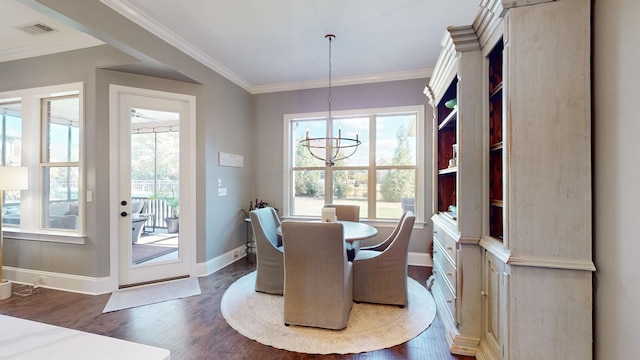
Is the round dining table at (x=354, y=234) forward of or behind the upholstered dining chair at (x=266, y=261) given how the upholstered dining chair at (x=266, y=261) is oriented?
forward

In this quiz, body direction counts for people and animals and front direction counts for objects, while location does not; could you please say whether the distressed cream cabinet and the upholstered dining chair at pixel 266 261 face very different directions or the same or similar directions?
very different directions

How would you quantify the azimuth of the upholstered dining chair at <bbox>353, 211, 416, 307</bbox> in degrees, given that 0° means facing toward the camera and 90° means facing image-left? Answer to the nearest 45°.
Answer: approximately 90°

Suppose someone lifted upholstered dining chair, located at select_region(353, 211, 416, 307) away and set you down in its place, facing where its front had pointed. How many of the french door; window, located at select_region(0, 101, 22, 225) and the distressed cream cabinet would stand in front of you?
2

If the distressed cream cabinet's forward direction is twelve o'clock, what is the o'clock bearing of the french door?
The french door is roughly at 12 o'clock from the distressed cream cabinet.

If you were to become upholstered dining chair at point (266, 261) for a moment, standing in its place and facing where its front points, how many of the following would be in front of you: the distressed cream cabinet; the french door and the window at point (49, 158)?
1

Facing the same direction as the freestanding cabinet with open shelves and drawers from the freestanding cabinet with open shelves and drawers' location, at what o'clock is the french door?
The french door is roughly at 12 o'clock from the freestanding cabinet with open shelves and drawers.

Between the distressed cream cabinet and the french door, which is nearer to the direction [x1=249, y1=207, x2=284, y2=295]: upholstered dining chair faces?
the distressed cream cabinet

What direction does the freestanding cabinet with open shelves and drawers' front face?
to the viewer's left

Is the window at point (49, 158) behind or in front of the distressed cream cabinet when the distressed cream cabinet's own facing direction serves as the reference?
in front

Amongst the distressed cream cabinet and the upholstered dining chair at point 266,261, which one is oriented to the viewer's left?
the distressed cream cabinet

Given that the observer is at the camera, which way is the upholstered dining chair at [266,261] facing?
facing the viewer and to the right of the viewer

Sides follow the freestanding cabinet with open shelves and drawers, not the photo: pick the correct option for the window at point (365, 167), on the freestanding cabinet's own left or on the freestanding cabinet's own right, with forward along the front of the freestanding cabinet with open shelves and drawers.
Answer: on the freestanding cabinet's own right

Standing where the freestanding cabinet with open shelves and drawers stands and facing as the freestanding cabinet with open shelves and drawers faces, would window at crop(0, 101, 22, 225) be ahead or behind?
ahead

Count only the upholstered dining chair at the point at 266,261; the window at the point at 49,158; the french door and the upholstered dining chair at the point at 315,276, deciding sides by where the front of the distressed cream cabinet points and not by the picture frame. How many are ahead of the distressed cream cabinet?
4

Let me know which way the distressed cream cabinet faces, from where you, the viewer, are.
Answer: facing to the left of the viewer

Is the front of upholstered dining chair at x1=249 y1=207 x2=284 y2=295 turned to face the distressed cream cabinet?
yes
